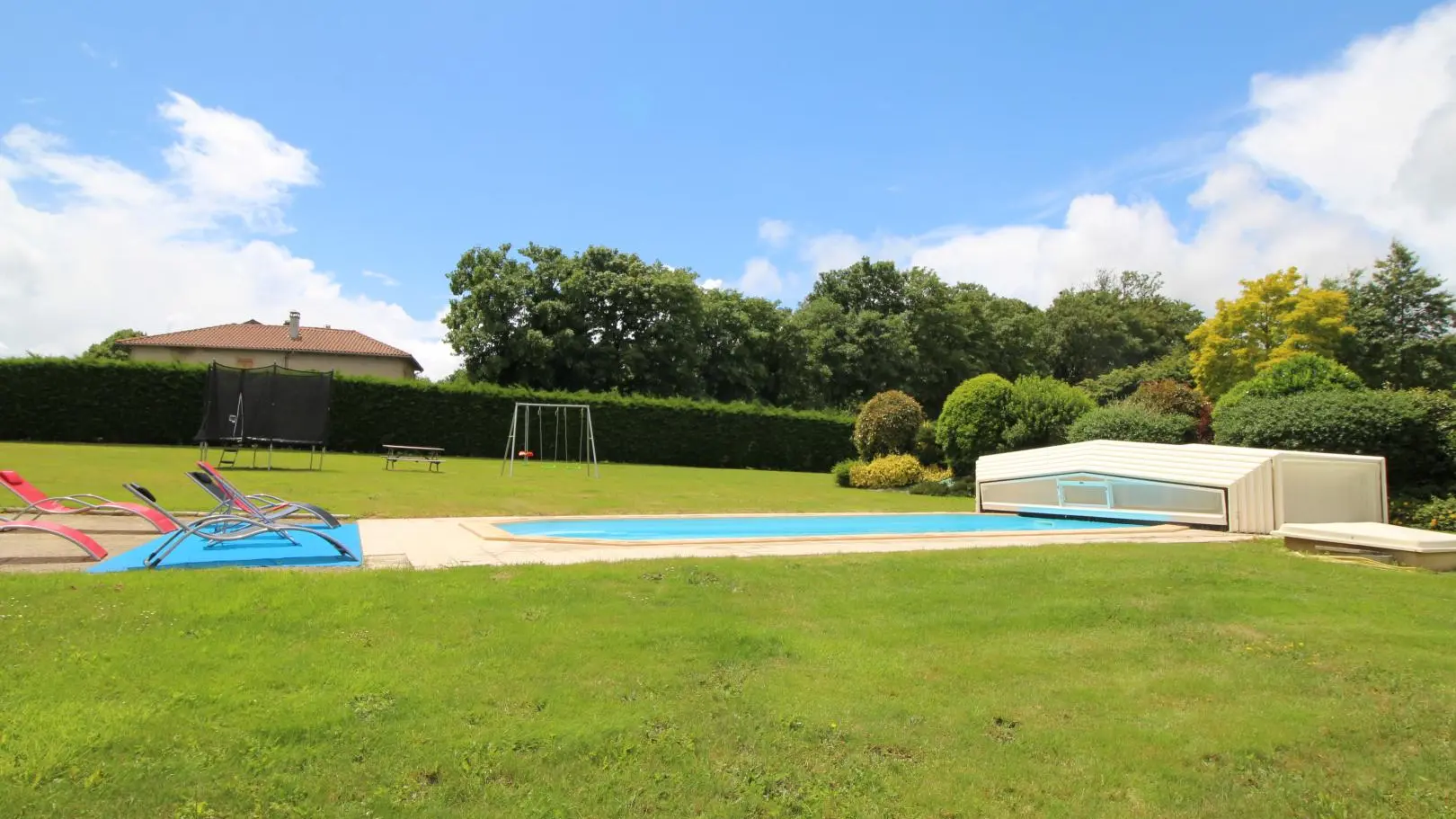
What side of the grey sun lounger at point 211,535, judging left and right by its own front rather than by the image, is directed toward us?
right

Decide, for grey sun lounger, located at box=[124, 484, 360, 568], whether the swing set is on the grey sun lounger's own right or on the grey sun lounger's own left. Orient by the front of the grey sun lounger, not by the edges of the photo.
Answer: on the grey sun lounger's own left

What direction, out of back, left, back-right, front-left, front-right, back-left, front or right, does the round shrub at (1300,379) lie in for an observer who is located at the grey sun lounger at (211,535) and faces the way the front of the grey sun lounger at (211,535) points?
front

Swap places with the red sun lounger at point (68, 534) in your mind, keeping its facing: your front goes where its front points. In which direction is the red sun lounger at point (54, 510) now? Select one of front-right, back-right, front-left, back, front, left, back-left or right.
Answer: left

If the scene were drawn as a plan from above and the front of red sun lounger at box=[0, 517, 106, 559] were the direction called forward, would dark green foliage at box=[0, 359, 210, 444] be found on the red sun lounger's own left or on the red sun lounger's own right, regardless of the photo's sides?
on the red sun lounger's own left

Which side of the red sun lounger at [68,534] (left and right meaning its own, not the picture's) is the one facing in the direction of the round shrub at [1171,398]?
front

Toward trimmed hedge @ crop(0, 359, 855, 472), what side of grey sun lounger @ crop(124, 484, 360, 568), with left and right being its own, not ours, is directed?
left

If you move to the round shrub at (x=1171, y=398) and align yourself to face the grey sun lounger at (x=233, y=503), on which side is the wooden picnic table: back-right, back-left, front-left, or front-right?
front-right

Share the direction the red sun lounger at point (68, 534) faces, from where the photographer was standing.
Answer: facing to the right of the viewer

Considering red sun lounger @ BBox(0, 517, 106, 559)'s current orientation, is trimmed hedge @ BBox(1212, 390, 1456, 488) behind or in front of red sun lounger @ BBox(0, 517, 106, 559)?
in front

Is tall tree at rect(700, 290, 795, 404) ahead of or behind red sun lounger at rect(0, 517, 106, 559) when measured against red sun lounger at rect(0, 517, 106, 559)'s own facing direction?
ahead
